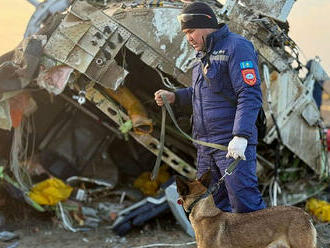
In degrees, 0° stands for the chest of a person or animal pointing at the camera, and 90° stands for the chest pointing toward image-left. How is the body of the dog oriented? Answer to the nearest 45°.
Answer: approximately 90°

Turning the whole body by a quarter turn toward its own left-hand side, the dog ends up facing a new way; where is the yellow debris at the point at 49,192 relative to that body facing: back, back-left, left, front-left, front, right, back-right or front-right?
back-right

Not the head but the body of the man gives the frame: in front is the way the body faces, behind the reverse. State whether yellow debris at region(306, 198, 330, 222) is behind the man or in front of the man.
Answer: behind

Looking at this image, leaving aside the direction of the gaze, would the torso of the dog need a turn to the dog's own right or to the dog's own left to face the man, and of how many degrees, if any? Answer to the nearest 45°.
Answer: approximately 45° to the dog's own right

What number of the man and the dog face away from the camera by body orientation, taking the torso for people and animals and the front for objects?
0

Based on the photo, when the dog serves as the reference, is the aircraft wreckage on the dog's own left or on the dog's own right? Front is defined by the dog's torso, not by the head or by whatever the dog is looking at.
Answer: on the dog's own right

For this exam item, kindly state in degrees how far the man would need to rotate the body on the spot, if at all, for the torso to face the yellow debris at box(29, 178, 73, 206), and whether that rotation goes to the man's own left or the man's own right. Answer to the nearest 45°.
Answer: approximately 90° to the man's own right

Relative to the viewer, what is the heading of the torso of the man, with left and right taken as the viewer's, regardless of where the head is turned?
facing the viewer and to the left of the viewer
